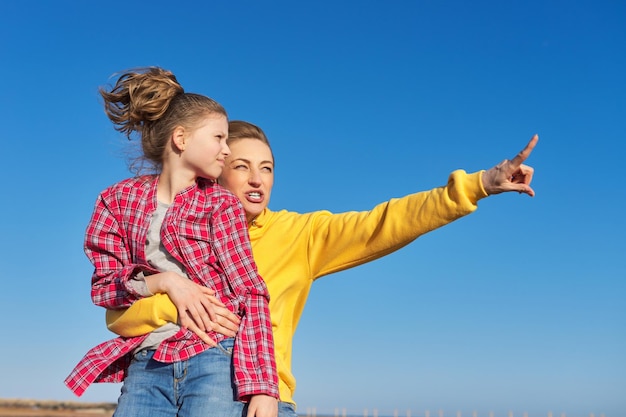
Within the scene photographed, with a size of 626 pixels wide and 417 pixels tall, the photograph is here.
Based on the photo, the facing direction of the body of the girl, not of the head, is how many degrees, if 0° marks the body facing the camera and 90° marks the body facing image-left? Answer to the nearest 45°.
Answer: approximately 0°

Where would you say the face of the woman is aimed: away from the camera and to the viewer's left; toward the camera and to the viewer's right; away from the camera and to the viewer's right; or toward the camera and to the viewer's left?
toward the camera and to the viewer's right

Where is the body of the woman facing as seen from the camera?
toward the camera
